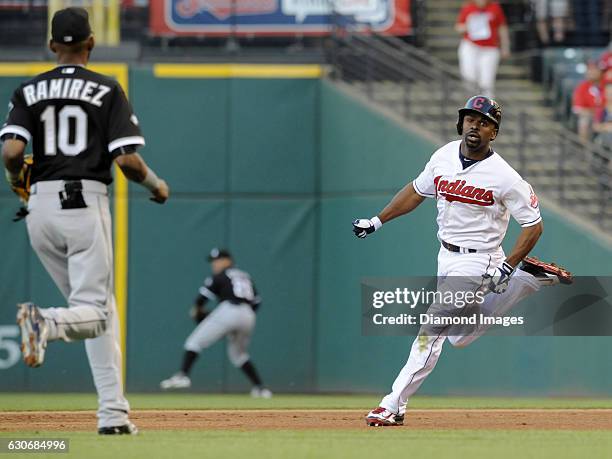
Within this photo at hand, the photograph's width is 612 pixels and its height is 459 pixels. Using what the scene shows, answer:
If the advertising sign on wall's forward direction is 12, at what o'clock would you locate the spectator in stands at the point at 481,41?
The spectator in stands is roughly at 9 o'clock from the advertising sign on wall.

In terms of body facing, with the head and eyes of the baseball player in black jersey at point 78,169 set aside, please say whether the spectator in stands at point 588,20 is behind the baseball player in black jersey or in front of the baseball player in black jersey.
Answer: in front

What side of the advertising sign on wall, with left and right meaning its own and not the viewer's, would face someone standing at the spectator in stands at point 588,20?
left

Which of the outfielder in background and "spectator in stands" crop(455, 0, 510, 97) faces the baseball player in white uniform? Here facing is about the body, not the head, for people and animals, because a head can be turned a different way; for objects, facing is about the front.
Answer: the spectator in stands

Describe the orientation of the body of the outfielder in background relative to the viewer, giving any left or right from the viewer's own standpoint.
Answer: facing away from the viewer and to the left of the viewer

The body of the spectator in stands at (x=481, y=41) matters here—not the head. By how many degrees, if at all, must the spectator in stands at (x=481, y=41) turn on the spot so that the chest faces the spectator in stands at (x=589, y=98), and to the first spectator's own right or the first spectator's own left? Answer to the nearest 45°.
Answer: approximately 45° to the first spectator's own left

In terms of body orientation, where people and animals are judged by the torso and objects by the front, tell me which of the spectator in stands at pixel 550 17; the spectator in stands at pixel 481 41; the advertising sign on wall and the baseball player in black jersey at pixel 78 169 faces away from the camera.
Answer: the baseball player in black jersey

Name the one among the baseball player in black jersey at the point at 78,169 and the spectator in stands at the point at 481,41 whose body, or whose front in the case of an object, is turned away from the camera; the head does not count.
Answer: the baseball player in black jersey

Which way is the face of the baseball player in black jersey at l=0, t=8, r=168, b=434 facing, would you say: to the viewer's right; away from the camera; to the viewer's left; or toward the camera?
away from the camera

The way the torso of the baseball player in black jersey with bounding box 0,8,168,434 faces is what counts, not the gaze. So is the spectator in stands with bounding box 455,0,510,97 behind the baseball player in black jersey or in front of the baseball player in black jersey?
in front

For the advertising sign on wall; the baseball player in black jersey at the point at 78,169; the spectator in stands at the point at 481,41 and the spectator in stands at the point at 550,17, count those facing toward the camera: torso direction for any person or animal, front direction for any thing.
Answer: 3

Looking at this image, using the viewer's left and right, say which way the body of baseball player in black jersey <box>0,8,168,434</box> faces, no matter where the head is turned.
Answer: facing away from the viewer

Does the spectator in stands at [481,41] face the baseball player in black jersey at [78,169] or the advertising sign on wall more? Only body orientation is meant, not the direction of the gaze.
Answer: the baseball player in black jersey

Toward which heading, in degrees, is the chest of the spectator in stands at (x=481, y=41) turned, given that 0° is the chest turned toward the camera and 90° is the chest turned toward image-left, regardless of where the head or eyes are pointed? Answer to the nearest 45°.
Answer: approximately 0°
